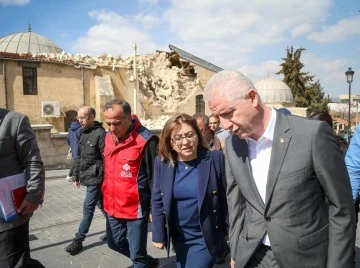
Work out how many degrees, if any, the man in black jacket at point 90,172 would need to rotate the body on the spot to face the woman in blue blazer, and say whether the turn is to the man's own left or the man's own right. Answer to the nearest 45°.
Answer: approximately 45° to the man's own left

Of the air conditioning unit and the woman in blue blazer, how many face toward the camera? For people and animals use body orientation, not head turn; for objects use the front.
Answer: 2

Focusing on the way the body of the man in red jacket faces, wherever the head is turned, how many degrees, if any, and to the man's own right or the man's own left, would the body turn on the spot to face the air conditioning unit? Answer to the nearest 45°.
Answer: approximately 135° to the man's own right

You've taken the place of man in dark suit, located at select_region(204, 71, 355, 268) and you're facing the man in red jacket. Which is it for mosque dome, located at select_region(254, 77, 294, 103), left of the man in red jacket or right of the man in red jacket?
right

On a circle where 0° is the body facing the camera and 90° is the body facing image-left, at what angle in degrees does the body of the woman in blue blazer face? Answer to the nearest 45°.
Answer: approximately 0°

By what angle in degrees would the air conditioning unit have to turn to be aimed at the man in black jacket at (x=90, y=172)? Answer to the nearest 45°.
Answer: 0° — it already faces them

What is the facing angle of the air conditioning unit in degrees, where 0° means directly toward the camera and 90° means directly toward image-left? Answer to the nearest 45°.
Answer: approximately 0°

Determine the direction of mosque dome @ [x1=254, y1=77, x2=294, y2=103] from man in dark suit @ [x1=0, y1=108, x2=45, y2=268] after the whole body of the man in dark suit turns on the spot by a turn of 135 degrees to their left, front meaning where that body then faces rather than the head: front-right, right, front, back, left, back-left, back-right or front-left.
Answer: front-left
